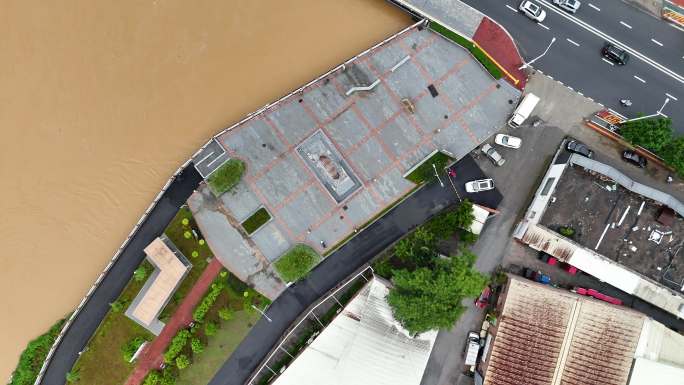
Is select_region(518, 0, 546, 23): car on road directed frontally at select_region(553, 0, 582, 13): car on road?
no

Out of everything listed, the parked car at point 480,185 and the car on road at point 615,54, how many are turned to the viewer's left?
1

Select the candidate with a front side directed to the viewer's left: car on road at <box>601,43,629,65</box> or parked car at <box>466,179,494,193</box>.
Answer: the parked car

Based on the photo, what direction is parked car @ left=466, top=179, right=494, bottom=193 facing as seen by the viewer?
to the viewer's left

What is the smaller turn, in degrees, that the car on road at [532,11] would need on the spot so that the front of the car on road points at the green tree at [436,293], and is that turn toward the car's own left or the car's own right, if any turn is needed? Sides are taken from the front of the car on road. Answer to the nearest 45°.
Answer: approximately 90° to the car's own left

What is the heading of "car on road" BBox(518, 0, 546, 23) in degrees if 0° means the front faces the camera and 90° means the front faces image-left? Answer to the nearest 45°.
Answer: approximately 315°

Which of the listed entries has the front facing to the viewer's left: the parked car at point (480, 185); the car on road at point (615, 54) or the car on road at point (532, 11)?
the parked car

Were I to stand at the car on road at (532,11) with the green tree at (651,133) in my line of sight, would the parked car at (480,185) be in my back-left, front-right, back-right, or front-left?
front-right

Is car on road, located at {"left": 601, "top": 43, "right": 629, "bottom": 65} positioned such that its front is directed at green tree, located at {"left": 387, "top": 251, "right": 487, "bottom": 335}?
no
